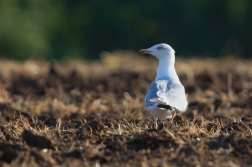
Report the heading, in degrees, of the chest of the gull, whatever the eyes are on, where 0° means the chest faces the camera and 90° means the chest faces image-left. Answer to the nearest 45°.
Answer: approximately 180°
